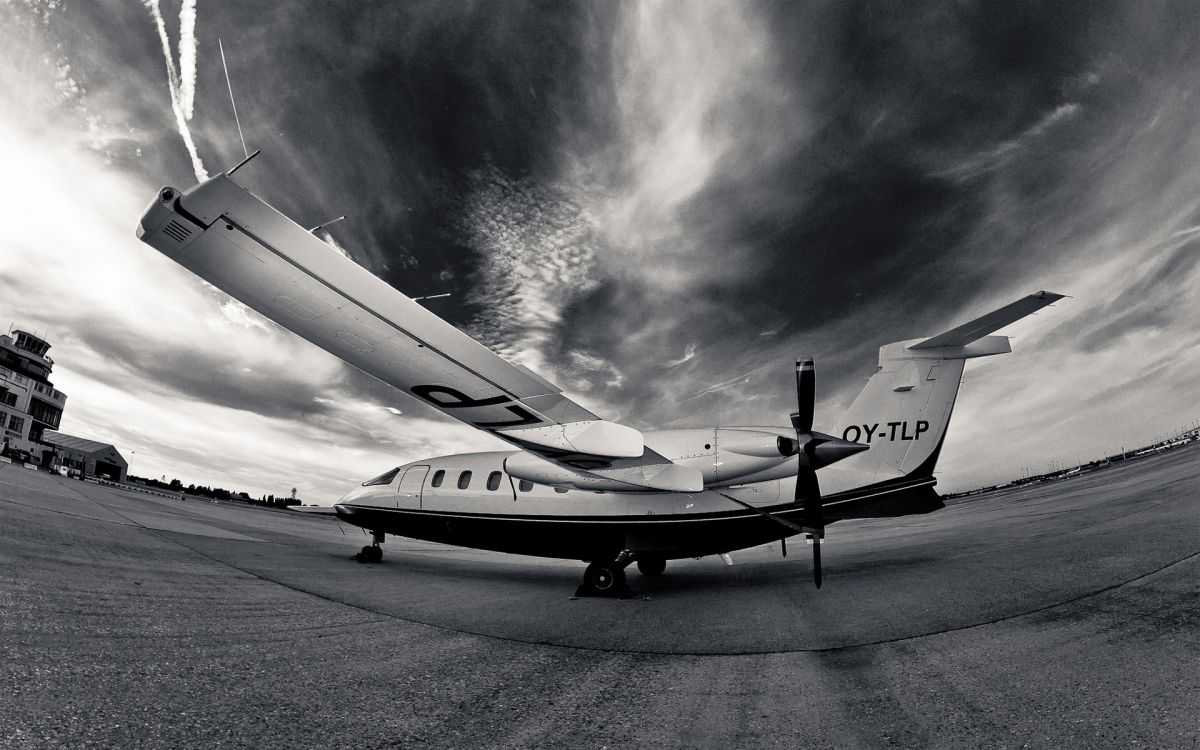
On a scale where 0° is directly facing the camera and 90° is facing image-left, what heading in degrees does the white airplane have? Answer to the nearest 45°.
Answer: approximately 90°
